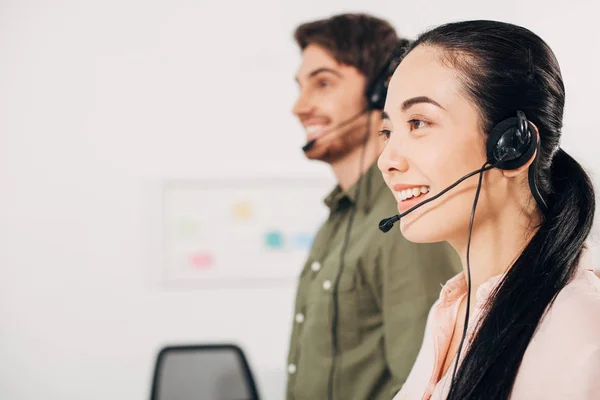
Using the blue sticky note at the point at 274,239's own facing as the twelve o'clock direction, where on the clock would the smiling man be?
The smiling man is roughly at 12 o'clock from the blue sticky note.

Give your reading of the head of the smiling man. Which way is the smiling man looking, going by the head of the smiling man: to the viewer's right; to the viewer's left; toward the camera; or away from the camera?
to the viewer's left

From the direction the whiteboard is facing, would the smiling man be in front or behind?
in front

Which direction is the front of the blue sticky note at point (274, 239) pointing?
toward the camera

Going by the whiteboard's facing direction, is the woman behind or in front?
in front

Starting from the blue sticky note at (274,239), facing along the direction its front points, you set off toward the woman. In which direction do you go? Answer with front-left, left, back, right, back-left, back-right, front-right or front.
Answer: front
